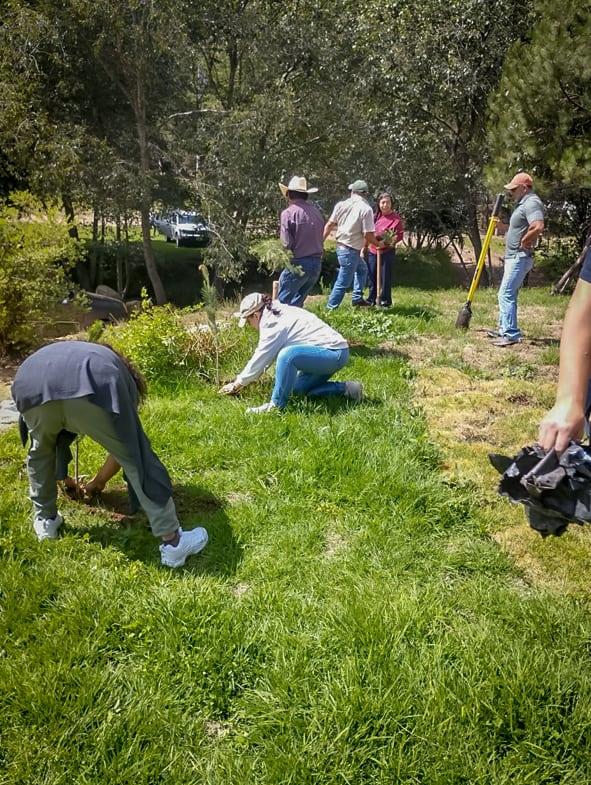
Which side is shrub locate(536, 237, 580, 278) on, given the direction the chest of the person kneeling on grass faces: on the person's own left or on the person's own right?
on the person's own right

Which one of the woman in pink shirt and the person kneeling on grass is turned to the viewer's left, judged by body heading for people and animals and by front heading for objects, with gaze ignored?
the person kneeling on grass

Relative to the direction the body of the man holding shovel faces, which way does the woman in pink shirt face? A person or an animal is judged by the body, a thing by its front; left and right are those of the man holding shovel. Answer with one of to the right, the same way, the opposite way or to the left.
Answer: to the left

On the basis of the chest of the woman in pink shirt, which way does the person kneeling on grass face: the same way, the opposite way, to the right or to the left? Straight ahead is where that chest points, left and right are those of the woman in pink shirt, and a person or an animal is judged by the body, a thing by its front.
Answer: to the right

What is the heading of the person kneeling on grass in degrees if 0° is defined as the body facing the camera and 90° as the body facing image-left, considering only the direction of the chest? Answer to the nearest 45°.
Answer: approximately 90°

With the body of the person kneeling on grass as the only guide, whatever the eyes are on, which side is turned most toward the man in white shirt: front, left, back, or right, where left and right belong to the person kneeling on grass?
right

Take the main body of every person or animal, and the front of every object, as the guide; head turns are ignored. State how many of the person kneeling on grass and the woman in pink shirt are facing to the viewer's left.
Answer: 1

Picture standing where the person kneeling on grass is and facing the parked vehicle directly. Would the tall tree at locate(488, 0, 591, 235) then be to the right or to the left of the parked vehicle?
right

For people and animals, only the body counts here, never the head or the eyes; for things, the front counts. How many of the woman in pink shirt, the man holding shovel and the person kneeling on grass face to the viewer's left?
2

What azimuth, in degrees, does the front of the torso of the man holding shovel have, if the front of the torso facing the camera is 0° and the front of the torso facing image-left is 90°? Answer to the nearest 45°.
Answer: approximately 90°

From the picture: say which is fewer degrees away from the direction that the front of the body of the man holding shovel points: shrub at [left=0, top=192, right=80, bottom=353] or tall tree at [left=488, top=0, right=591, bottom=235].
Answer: the shrub

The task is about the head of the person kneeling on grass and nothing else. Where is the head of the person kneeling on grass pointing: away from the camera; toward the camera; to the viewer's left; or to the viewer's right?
to the viewer's left

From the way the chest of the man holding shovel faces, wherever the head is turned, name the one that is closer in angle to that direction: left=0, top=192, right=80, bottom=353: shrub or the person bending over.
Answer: the shrub

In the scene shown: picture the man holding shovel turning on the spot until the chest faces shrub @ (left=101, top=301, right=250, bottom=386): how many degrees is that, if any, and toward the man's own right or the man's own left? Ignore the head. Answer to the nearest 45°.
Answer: approximately 45° to the man's own left
